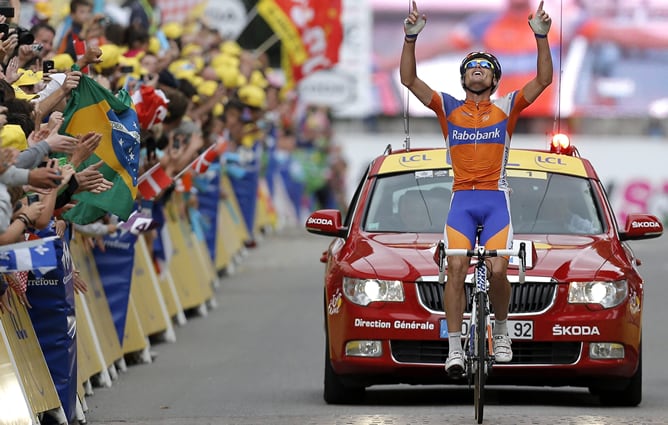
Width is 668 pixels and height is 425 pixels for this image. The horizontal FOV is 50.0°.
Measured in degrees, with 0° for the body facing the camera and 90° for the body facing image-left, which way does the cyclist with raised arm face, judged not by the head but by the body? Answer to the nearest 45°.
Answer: approximately 0°

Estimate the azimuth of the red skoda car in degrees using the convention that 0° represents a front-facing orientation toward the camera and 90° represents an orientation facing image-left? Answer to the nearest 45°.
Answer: approximately 0°

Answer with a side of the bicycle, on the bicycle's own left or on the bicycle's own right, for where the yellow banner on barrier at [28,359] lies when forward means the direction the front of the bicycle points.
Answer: on the bicycle's own right

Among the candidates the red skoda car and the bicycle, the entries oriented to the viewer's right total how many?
0

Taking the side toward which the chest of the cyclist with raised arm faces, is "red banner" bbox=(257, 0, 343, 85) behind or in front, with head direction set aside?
behind
